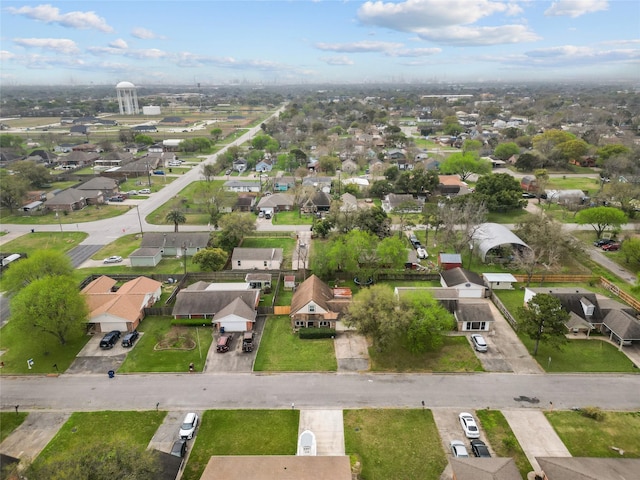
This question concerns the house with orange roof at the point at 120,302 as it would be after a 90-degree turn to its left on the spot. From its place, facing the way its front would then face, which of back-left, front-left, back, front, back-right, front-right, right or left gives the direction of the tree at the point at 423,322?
front-right

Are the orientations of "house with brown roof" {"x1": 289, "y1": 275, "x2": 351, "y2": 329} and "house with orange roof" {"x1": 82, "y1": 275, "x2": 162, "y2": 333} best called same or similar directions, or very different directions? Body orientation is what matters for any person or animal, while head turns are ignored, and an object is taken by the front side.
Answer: same or similar directions

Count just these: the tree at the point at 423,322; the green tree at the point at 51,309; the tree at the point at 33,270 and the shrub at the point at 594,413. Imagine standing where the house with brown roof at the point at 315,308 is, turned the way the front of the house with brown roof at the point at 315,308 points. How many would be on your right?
2

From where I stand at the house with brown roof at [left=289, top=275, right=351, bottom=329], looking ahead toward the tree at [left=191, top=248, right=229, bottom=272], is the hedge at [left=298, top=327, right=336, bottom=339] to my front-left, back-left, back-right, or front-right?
back-left

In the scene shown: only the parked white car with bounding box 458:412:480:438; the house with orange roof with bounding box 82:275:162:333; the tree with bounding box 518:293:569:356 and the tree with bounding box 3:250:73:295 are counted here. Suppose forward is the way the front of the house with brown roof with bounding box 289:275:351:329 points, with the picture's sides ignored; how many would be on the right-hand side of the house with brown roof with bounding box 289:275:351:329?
2

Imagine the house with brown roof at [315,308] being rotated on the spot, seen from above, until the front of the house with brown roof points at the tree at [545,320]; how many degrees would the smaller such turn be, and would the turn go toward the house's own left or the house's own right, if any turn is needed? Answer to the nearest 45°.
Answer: approximately 90° to the house's own left

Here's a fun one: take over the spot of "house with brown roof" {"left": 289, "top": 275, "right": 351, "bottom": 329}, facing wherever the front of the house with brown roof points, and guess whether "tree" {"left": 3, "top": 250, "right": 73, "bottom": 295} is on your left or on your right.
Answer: on your right

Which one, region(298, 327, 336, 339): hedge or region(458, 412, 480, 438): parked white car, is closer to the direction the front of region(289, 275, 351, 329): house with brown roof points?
the hedge

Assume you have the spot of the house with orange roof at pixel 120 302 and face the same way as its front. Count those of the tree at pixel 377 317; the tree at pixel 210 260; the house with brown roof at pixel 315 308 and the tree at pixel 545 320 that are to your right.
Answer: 0

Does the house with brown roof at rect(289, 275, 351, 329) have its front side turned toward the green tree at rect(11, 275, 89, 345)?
no

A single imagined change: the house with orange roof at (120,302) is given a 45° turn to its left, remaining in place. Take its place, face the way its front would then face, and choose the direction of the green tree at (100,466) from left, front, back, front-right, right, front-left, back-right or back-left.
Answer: front-right

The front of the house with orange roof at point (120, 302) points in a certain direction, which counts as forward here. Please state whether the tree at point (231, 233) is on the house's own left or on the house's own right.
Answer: on the house's own left

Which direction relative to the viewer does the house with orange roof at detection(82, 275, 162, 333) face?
toward the camera

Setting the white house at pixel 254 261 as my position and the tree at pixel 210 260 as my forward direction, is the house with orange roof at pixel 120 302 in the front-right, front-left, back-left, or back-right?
front-left

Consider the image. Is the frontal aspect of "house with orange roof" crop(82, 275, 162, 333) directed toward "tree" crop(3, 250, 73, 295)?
no

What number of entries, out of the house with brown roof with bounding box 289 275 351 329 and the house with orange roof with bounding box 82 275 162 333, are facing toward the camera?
2

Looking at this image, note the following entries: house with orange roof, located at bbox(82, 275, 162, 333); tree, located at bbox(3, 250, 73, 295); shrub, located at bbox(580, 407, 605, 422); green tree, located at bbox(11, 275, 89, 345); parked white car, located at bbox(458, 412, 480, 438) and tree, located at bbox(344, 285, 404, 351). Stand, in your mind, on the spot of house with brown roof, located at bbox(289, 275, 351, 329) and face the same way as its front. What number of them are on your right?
3

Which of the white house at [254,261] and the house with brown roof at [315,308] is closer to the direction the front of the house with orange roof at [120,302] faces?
the house with brown roof

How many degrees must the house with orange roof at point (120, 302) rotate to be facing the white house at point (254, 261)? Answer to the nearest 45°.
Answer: approximately 90° to its left

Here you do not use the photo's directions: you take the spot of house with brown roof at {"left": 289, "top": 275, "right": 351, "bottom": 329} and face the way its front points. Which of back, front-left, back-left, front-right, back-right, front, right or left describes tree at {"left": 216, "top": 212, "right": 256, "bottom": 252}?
back-right
